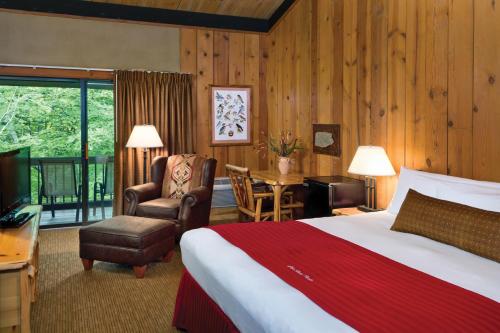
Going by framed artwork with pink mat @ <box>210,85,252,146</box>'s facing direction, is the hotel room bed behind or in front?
in front

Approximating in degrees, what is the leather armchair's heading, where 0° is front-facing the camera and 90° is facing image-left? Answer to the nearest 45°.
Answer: approximately 45°

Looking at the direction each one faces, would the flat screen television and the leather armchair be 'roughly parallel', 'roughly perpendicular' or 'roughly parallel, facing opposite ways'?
roughly perpendicular

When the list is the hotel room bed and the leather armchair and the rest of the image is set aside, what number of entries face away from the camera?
0

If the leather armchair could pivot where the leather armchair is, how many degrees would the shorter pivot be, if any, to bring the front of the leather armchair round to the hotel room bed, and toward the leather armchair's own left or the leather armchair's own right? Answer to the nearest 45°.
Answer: approximately 45° to the leather armchair's own left

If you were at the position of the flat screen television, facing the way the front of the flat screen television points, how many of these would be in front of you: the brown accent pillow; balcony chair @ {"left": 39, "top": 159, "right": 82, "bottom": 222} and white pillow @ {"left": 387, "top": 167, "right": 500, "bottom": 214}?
2

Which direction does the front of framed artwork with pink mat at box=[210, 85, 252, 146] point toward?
toward the camera

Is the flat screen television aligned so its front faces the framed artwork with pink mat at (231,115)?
no

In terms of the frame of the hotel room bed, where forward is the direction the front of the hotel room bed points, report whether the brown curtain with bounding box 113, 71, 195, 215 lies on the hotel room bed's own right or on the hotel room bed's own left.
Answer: on the hotel room bed's own right

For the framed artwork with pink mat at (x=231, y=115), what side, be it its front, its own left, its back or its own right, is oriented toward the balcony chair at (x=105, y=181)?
right

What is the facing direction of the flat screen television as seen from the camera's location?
facing the viewer and to the right of the viewer

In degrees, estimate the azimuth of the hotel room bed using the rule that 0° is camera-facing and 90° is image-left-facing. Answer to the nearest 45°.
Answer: approximately 45°

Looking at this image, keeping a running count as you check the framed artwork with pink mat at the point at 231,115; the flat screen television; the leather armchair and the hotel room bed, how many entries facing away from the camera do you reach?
0

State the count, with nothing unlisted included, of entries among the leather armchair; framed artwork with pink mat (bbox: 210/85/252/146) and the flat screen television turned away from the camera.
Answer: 0

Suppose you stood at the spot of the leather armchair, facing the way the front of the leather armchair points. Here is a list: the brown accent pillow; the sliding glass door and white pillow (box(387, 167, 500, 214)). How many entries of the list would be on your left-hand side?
2

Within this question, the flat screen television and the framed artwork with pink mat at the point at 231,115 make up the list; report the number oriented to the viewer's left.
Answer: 0

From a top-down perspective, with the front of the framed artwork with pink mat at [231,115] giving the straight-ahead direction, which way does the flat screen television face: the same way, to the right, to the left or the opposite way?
to the left
